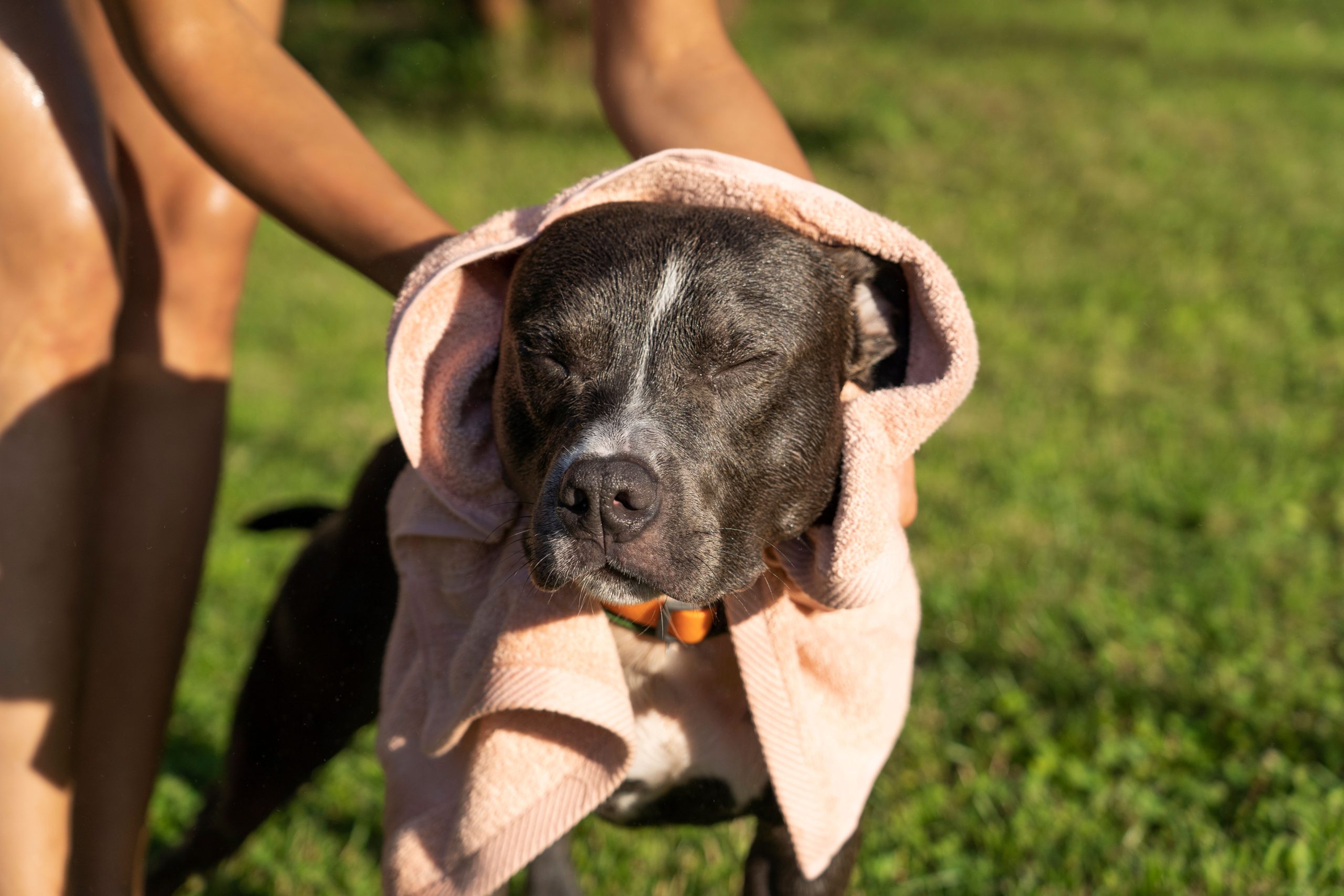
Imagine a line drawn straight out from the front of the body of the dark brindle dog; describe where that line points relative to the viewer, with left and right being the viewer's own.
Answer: facing the viewer and to the right of the viewer
